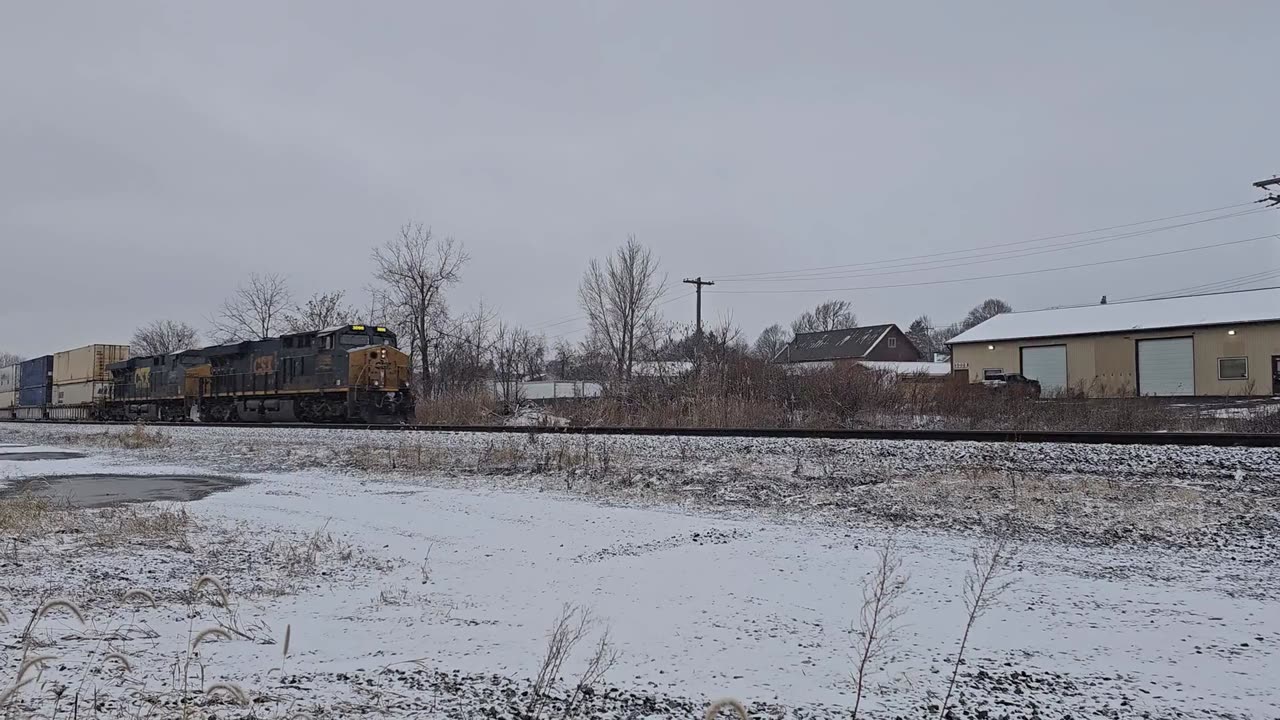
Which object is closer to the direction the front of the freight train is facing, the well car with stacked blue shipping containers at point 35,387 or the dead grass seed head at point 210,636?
the dead grass seed head

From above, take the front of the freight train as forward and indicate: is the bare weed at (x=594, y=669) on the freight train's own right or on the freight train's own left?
on the freight train's own right

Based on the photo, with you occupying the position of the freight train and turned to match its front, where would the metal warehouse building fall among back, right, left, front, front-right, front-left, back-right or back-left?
front-left

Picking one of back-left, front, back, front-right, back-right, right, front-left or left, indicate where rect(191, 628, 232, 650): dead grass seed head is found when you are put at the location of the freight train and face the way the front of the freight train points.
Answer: front-right

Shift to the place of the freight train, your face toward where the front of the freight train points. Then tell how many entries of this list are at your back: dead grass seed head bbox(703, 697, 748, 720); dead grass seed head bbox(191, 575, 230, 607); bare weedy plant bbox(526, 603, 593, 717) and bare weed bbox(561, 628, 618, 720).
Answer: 0

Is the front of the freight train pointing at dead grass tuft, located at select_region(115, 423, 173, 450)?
no

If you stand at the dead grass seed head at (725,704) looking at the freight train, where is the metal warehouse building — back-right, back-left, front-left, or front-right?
front-right

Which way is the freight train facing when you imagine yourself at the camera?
facing the viewer and to the right of the viewer

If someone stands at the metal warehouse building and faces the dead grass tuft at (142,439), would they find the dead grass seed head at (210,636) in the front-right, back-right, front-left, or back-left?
front-left
